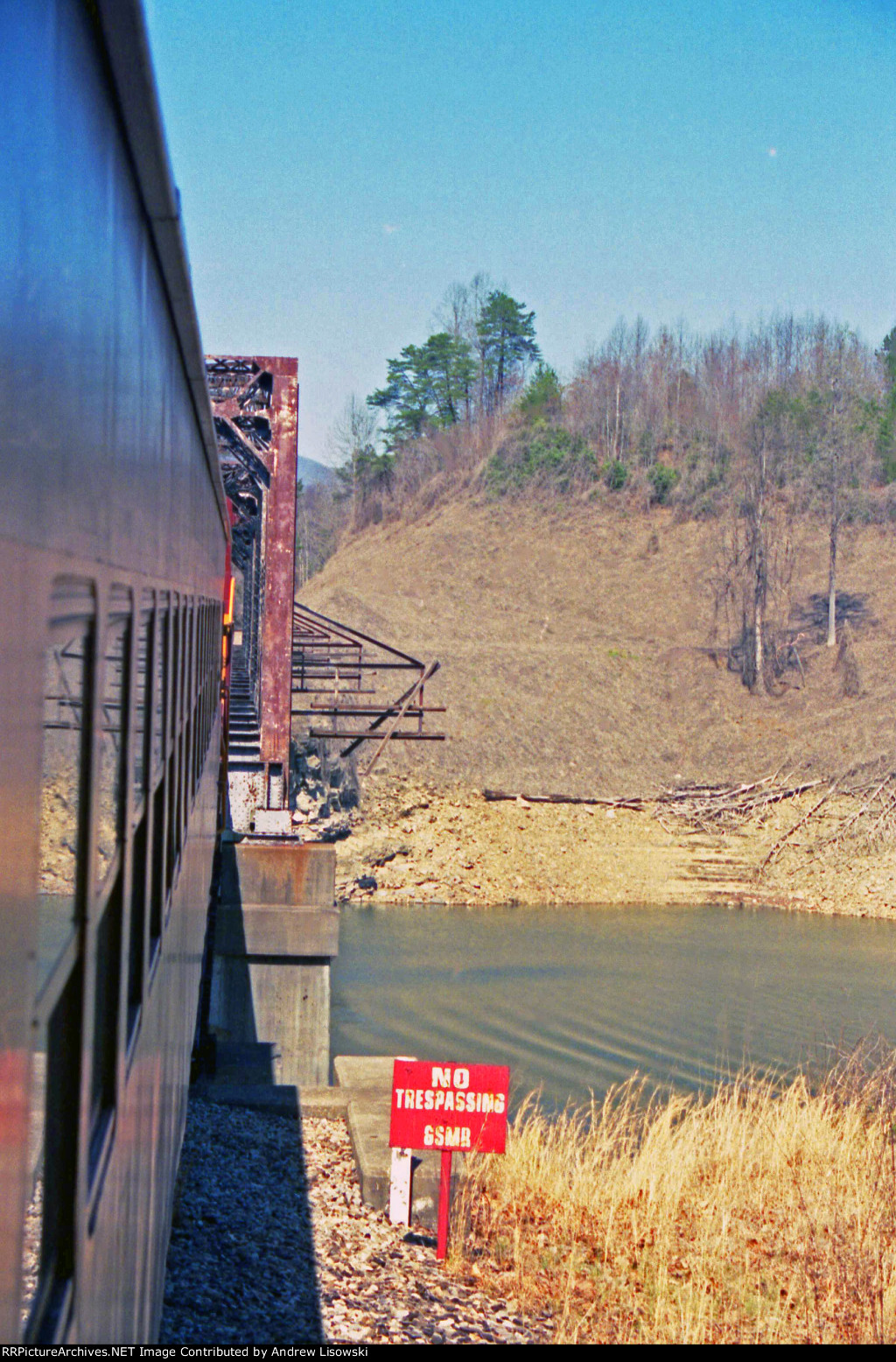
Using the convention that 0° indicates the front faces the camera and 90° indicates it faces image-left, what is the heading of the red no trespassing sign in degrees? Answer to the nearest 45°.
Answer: approximately 0°

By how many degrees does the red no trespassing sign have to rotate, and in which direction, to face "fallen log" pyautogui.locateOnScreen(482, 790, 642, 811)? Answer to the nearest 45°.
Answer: approximately 180°

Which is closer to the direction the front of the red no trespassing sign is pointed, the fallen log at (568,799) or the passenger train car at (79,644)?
the passenger train car

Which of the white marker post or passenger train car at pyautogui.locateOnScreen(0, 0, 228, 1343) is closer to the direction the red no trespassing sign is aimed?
the passenger train car

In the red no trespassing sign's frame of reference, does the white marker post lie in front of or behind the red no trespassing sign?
behind
